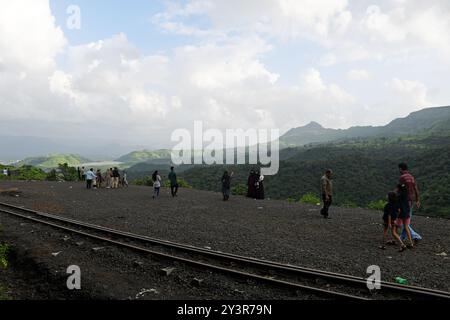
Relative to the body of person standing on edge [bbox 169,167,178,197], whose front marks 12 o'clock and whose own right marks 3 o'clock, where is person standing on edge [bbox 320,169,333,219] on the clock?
person standing on edge [bbox 320,169,333,219] is roughly at 5 o'clock from person standing on edge [bbox 169,167,178,197].

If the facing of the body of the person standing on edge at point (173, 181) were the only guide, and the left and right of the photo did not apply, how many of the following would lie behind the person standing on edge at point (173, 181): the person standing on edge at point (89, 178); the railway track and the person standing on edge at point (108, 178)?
1

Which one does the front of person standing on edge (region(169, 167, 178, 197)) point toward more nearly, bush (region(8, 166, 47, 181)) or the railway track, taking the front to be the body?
the bush

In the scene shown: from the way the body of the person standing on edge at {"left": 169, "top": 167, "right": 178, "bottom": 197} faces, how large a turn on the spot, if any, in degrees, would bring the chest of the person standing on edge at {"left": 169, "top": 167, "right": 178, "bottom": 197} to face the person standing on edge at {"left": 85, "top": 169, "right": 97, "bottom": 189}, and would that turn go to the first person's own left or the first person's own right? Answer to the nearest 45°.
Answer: approximately 45° to the first person's own left

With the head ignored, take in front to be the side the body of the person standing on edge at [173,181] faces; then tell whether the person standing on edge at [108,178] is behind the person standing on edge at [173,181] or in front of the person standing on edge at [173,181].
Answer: in front

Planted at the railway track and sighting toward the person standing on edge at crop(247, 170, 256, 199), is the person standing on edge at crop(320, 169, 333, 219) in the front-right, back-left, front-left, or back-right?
front-right

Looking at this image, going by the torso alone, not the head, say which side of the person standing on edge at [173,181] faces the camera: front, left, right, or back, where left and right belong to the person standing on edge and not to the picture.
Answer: back

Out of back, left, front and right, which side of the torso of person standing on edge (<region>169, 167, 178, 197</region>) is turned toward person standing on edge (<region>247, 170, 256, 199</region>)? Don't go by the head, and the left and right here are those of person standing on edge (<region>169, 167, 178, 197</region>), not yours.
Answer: right

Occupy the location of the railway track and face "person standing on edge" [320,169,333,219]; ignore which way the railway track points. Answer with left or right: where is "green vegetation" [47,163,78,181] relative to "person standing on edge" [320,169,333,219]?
left

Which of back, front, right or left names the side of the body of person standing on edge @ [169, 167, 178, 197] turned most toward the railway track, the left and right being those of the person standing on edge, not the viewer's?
back

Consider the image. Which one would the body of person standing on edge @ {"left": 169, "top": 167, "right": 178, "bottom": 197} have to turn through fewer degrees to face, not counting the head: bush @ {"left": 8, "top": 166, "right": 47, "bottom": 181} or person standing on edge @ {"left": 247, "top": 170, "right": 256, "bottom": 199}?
the bush

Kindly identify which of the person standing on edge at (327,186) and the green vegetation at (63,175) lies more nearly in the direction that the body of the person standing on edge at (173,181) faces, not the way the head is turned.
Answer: the green vegetation

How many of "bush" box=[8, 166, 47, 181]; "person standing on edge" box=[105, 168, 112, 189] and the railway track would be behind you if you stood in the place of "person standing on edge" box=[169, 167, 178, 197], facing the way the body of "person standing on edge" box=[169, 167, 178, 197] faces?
1

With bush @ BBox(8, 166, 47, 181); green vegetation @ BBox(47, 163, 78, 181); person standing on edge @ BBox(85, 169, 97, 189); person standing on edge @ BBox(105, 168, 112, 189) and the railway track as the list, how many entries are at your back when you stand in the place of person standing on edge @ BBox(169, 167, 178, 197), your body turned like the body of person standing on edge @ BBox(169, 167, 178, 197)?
1
